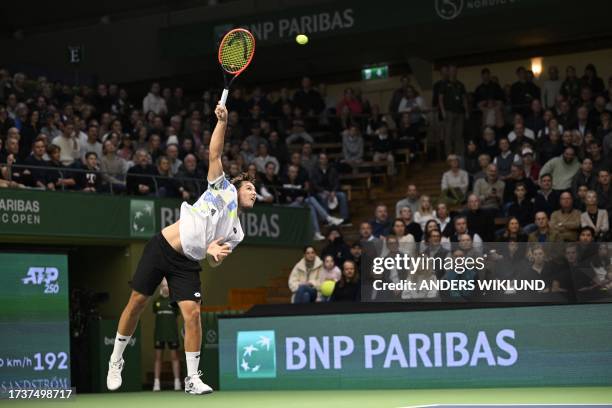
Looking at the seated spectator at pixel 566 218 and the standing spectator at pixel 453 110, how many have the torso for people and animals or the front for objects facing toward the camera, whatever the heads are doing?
2

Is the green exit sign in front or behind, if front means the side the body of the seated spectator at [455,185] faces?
behind

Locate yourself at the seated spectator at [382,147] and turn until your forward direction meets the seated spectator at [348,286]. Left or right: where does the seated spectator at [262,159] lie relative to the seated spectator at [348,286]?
right

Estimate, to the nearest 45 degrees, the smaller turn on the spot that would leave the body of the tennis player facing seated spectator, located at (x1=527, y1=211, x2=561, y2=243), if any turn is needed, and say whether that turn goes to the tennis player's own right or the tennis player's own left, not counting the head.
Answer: approximately 90° to the tennis player's own left

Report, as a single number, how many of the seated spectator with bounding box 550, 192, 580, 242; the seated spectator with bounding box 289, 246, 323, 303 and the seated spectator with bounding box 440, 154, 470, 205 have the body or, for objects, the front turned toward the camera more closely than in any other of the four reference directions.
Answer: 3

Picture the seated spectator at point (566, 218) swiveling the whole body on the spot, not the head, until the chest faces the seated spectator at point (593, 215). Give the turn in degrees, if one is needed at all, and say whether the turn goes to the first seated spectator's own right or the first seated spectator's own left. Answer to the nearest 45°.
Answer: approximately 90° to the first seated spectator's own left

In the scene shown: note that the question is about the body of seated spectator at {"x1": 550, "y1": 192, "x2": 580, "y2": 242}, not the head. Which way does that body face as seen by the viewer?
toward the camera

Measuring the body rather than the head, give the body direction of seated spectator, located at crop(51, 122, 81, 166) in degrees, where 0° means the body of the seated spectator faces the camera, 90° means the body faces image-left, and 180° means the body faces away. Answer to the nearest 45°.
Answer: approximately 315°

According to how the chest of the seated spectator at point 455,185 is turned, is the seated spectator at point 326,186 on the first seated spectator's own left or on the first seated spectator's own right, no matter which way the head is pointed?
on the first seated spectator's own right

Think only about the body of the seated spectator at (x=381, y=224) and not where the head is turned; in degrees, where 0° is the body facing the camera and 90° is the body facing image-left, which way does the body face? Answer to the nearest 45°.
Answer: approximately 45°

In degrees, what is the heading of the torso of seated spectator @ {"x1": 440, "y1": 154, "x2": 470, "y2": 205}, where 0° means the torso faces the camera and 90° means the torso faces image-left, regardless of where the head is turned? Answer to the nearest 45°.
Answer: approximately 0°

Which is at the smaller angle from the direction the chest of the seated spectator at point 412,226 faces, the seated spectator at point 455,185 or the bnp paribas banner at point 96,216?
the bnp paribas banner

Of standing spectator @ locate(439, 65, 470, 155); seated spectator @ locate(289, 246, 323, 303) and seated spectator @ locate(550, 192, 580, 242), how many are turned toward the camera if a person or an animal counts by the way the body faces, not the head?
3
